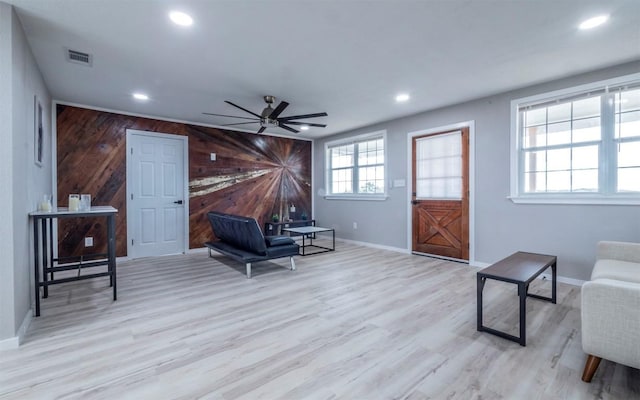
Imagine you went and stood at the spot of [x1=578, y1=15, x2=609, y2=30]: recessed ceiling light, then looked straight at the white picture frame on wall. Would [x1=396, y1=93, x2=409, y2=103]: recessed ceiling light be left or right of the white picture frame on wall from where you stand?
right

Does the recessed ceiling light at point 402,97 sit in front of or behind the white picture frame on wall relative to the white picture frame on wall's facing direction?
in front

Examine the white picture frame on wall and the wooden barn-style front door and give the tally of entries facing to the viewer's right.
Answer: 1

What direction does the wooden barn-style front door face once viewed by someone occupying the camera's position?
facing the viewer and to the left of the viewer

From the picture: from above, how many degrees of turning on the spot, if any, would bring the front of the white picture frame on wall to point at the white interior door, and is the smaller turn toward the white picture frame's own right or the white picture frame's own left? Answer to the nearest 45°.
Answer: approximately 45° to the white picture frame's own left

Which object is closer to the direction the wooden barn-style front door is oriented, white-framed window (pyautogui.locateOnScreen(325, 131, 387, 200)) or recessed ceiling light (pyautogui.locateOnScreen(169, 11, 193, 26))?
the recessed ceiling light

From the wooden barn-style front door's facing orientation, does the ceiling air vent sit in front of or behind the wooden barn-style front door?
in front

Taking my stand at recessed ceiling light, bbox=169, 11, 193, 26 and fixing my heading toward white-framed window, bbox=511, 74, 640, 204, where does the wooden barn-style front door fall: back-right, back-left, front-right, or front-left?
front-left

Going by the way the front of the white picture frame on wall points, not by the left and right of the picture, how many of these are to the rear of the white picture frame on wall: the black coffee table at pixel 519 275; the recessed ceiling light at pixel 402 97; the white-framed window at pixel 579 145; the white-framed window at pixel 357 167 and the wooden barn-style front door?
0

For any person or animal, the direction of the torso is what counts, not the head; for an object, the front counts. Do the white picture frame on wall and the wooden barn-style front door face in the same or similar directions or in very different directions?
very different directions

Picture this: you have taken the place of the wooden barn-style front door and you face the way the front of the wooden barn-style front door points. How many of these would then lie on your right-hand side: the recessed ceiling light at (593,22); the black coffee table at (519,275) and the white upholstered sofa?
0

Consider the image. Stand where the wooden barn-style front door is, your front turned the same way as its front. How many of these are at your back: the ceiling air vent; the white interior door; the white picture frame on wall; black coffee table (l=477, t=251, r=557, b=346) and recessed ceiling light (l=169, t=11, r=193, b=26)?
0

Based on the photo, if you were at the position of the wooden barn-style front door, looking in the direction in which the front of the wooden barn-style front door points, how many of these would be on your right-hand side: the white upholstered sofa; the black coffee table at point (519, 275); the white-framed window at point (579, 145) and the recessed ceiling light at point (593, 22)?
0

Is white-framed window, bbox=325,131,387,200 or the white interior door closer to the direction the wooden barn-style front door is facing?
the white interior door

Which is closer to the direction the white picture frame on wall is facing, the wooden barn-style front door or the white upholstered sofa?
the wooden barn-style front door

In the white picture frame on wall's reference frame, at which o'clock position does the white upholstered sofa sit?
The white upholstered sofa is roughly at 2 o'clock from the white picture frame on wall.

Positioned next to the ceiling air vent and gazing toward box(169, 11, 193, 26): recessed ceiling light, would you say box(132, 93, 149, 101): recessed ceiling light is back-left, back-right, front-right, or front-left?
back-left

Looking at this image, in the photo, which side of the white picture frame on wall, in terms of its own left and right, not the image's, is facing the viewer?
right

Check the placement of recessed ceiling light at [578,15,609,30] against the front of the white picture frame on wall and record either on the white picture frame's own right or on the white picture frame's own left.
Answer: on the white picture frame's own right
